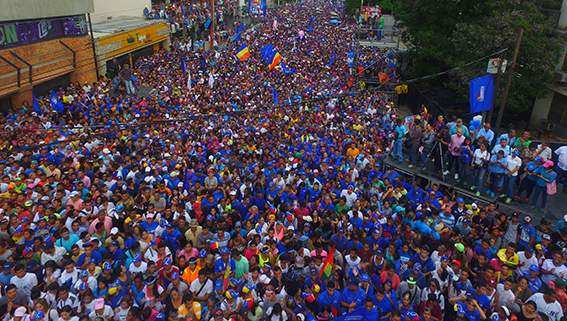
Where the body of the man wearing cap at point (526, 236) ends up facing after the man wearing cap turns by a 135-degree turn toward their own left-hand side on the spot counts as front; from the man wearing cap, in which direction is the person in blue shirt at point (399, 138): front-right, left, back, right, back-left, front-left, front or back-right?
back-left

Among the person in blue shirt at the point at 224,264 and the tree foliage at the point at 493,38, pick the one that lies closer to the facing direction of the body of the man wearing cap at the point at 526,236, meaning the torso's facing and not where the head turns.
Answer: the person in blue shirt

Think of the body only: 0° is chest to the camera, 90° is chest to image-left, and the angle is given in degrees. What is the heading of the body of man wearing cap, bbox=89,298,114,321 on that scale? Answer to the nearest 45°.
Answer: approximately 0°

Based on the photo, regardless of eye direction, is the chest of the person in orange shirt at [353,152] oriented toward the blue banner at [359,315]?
yes

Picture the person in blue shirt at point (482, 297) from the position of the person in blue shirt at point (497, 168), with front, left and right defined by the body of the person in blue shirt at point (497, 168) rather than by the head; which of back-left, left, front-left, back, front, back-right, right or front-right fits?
front-left

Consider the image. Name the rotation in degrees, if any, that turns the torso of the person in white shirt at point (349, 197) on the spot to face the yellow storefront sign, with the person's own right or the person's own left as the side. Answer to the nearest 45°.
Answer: approximately 135° to the person's own right

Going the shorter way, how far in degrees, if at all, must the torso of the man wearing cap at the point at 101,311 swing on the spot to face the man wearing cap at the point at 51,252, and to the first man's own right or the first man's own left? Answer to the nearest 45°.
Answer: approximately 180°

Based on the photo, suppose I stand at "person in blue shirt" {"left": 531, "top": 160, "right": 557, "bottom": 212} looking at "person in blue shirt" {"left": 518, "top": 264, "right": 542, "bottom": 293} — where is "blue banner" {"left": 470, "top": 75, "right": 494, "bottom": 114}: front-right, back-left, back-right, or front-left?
back-right

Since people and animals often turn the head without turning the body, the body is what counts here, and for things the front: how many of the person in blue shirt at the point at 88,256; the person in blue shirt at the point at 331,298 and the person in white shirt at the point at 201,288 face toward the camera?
3

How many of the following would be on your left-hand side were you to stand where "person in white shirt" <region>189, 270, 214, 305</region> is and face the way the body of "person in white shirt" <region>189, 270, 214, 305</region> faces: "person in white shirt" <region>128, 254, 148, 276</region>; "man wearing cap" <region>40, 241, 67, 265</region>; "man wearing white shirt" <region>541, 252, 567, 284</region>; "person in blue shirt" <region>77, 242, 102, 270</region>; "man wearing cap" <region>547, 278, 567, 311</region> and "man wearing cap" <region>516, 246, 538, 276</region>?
3

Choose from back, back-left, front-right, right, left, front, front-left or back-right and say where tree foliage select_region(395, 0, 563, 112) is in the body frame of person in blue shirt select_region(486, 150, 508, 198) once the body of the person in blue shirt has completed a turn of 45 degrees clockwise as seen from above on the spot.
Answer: right
